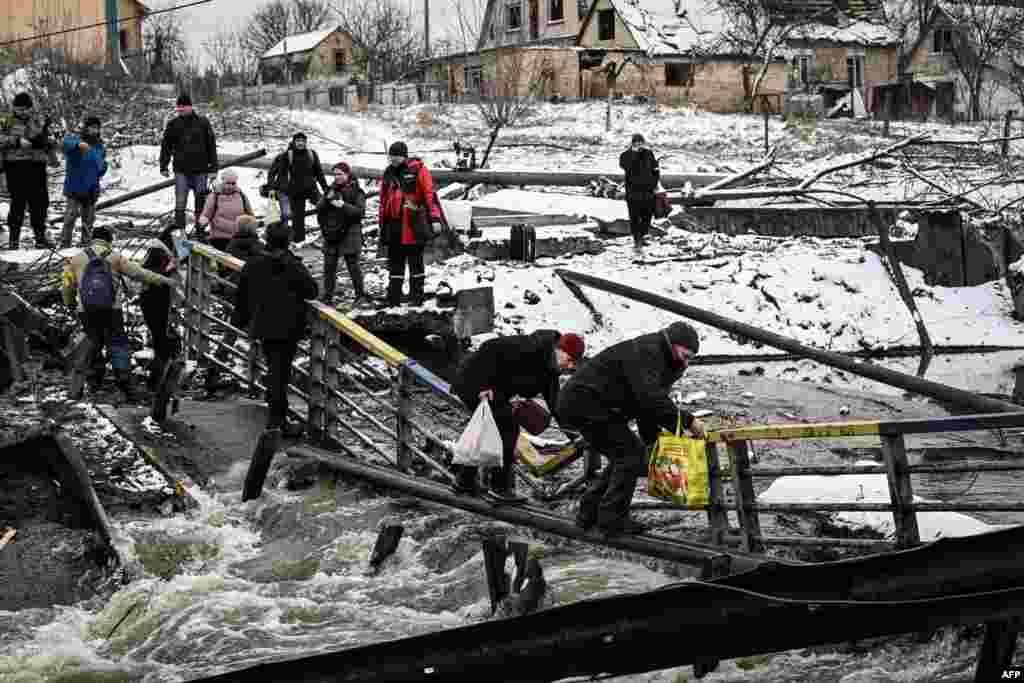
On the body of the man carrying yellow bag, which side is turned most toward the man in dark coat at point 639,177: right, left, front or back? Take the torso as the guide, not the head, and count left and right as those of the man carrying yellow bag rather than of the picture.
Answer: left

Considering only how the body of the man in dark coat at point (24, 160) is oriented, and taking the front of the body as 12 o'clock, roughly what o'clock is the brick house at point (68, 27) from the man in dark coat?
The brick house is roughly at 6 o'clock from the man in dark coat.

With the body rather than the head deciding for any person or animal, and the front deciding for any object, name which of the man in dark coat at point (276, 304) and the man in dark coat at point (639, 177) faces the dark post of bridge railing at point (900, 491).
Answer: the man in dark coat at point (639, 177)

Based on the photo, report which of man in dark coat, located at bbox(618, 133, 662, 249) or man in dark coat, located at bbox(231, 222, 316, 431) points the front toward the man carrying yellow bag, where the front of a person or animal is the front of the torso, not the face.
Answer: man in dark coat, located at bbox(618, 133, 662, 249)

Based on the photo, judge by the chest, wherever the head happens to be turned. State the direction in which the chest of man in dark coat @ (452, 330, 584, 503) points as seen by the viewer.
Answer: to the viewer's right

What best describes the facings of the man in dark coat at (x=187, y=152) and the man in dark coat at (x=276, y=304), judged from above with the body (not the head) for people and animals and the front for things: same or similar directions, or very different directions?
very different directions

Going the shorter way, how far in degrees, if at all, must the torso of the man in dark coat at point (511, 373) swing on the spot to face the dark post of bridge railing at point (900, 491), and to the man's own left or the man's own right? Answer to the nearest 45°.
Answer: approximately 45° to the man's own right

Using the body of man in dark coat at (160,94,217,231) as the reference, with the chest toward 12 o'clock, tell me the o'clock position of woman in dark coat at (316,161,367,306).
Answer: woman in dark coat at (316,161,367,306) is roughly at 11 o'clock from man in dark coat at (160,94,217,231).

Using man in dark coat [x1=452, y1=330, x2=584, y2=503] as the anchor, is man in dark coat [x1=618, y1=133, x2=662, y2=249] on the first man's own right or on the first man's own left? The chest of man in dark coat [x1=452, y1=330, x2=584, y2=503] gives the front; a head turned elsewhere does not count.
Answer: on the first man's own left

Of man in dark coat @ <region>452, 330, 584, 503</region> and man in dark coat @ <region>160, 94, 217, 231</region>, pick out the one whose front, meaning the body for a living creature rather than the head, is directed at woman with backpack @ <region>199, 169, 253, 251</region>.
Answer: man in dark coat @ <region>160, 94, 217, 231</region>

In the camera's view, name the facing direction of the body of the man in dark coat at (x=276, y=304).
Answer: away from the camera

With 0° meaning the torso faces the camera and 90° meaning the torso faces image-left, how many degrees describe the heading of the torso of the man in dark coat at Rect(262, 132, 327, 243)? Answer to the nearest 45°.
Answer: approximately 0°

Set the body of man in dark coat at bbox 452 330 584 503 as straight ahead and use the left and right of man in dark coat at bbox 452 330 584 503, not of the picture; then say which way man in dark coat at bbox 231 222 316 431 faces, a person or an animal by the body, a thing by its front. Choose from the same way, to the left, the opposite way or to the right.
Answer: to the left

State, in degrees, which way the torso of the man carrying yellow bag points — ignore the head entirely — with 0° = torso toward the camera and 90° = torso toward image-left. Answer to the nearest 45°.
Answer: approximately 270°
